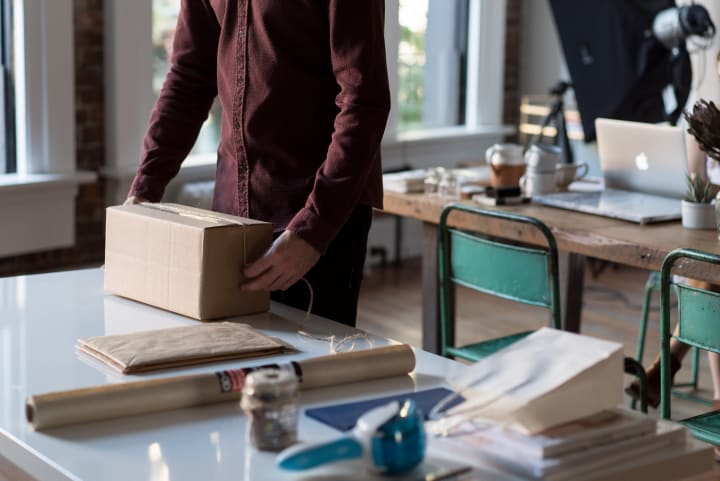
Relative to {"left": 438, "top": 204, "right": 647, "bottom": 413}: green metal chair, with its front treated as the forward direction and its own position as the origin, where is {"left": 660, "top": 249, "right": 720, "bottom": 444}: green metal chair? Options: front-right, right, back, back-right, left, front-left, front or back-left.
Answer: right

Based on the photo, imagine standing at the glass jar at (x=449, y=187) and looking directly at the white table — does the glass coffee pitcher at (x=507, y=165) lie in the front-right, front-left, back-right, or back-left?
back-left

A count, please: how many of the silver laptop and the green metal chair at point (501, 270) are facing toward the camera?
0

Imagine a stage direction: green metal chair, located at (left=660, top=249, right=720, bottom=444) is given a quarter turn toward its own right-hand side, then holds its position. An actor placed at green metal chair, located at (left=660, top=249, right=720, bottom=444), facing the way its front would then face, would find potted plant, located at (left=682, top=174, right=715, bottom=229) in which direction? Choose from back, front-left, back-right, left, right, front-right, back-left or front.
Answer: back-left

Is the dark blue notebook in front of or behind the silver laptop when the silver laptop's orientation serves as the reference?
behind

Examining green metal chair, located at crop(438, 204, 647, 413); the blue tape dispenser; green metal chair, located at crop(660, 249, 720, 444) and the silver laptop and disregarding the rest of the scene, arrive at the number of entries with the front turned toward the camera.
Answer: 0

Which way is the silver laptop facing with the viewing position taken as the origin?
facing away from the viewer and to the right of the viewer

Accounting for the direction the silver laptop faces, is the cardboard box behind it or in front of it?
behind

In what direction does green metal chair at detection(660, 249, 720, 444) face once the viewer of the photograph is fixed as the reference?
facing away from the viewer and to the right of the viewer

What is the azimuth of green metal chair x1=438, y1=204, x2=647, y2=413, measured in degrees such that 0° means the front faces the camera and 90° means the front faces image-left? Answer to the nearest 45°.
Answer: approximately 225°
